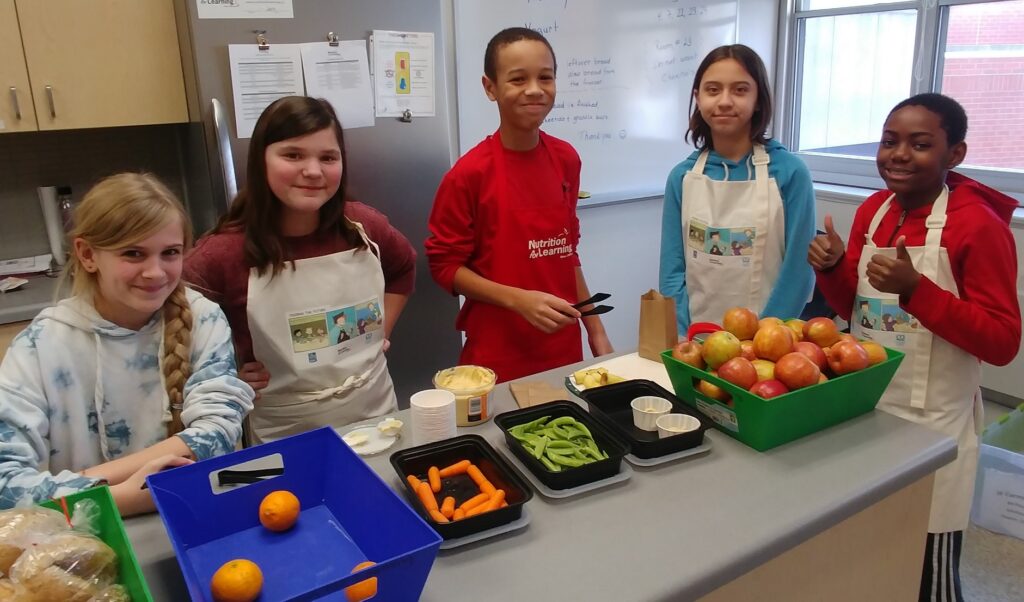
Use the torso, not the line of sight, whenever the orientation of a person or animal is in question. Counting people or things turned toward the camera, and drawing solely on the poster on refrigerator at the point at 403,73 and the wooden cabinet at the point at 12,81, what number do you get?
2

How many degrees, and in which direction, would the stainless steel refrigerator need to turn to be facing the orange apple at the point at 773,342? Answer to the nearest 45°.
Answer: approximately 45° to its left

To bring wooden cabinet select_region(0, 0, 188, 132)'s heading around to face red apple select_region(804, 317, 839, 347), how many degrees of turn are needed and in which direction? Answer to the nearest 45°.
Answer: approximately 45° to its left

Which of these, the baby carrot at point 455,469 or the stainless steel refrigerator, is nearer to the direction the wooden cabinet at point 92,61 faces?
the baby carrot

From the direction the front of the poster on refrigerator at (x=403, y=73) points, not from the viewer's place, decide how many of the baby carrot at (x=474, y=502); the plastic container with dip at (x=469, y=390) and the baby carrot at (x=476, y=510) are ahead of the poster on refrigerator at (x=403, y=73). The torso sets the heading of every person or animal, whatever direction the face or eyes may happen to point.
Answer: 3

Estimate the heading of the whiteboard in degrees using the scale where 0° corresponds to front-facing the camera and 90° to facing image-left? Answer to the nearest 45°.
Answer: approximately 0°
